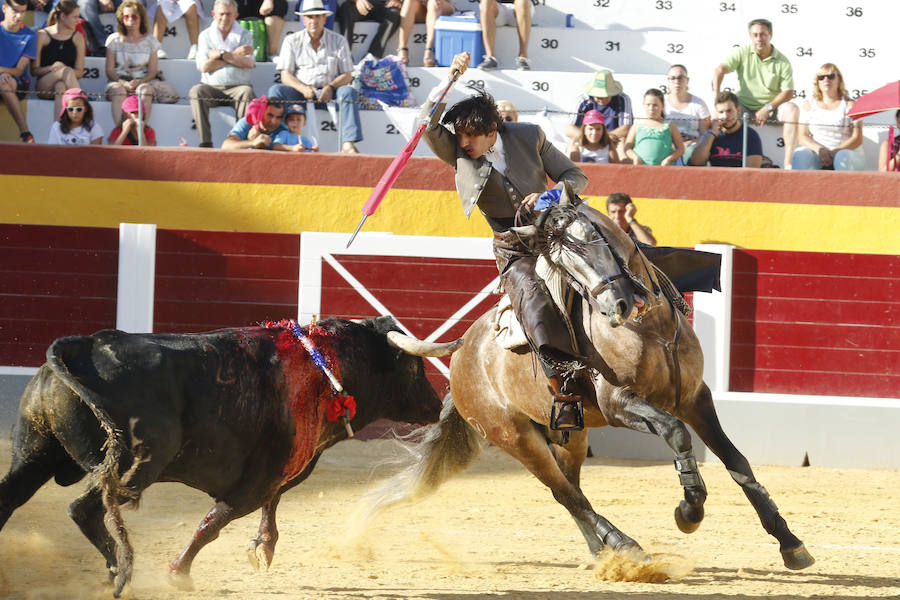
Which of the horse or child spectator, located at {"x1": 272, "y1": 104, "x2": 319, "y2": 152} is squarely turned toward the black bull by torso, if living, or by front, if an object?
the child spectator

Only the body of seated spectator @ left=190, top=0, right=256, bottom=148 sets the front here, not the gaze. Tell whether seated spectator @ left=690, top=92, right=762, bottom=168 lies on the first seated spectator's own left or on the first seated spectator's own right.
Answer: on the first seated spectator's own left

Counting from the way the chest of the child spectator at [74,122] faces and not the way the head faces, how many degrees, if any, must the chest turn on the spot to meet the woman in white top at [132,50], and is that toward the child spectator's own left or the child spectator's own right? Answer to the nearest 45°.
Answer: approximately 135° to the child spectator's own left

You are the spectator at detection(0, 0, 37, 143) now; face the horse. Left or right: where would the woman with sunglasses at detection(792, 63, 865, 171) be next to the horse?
left

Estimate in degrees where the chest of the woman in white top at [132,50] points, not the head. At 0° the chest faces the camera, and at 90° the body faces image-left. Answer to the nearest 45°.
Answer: approximately 0°

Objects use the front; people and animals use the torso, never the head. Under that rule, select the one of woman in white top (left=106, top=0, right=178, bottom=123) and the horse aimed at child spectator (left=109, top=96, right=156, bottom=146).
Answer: the woman in white top

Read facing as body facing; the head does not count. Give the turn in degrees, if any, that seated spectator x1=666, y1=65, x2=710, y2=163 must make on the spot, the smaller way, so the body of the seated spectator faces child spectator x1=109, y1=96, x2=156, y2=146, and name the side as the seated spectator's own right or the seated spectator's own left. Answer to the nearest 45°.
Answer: approximately 90° to the seated spectator's own right
